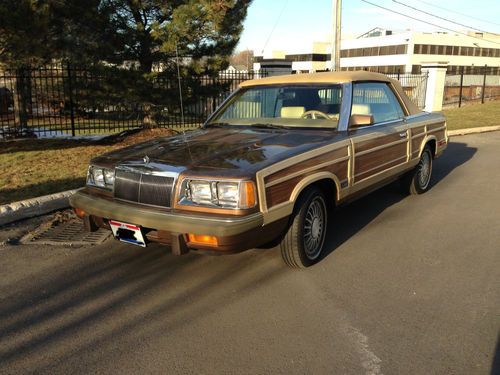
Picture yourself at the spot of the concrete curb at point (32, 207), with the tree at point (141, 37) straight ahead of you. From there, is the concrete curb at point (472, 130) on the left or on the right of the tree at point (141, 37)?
right

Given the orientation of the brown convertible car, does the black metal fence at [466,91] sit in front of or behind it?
behind

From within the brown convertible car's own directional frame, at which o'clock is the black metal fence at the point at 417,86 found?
The black metal fence is roughly at 5 o'clock from the brown convertible car.

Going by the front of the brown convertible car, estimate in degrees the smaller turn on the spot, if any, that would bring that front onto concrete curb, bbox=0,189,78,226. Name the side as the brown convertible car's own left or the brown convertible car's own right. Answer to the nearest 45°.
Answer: approximately 90° to the brown convertible car's own right

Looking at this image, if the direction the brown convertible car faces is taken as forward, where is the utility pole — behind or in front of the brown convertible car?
behind

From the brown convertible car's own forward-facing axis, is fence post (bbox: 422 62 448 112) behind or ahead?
behind

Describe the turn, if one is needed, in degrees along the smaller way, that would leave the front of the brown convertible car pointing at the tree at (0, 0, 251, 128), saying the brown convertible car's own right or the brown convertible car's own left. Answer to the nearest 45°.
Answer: approximately 135° to the brown convertible car's own right

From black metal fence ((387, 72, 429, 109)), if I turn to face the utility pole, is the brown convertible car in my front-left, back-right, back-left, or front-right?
back-left

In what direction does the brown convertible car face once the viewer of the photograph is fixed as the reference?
facing the viewer and to the left of the viewer
